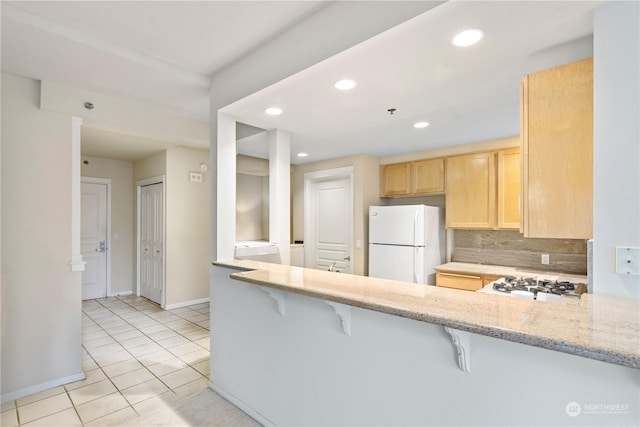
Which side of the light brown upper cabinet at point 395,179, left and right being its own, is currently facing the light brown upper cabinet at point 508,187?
left

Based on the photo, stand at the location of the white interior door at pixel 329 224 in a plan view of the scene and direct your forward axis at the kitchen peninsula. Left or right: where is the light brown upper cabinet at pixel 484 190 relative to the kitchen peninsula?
left

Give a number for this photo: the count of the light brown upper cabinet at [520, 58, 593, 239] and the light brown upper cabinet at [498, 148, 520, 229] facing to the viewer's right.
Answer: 0

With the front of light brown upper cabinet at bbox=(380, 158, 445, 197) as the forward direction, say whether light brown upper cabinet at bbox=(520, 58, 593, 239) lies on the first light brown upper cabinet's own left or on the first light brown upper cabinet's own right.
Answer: on the first light brown upper cabinet's own left

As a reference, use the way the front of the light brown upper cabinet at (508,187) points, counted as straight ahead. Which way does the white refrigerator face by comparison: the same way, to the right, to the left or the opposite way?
the same way

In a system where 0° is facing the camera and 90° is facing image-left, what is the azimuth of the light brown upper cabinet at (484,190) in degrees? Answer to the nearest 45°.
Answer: approximately 45°

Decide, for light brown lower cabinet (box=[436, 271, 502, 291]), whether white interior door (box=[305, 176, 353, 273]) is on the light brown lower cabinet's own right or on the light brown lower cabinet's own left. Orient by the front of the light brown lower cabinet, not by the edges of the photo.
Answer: on the light brown lower cabinet's own right

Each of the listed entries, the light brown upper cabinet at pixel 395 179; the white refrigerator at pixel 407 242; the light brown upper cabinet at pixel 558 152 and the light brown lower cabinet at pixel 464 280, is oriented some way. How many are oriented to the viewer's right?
0

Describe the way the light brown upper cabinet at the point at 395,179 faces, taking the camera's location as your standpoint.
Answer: facing the viewer and to the left of the viewer

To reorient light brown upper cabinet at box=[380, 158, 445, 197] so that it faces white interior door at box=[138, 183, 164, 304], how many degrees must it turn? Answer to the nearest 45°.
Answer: approximately 45° to its right

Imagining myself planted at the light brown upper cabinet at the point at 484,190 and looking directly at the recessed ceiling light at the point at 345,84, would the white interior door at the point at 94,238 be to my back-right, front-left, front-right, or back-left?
front-right

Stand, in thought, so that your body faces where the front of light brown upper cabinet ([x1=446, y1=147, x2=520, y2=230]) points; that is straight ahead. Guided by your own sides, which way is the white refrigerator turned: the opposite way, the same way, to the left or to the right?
the same way

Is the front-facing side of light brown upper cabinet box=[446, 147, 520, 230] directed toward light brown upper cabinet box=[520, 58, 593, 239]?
no
